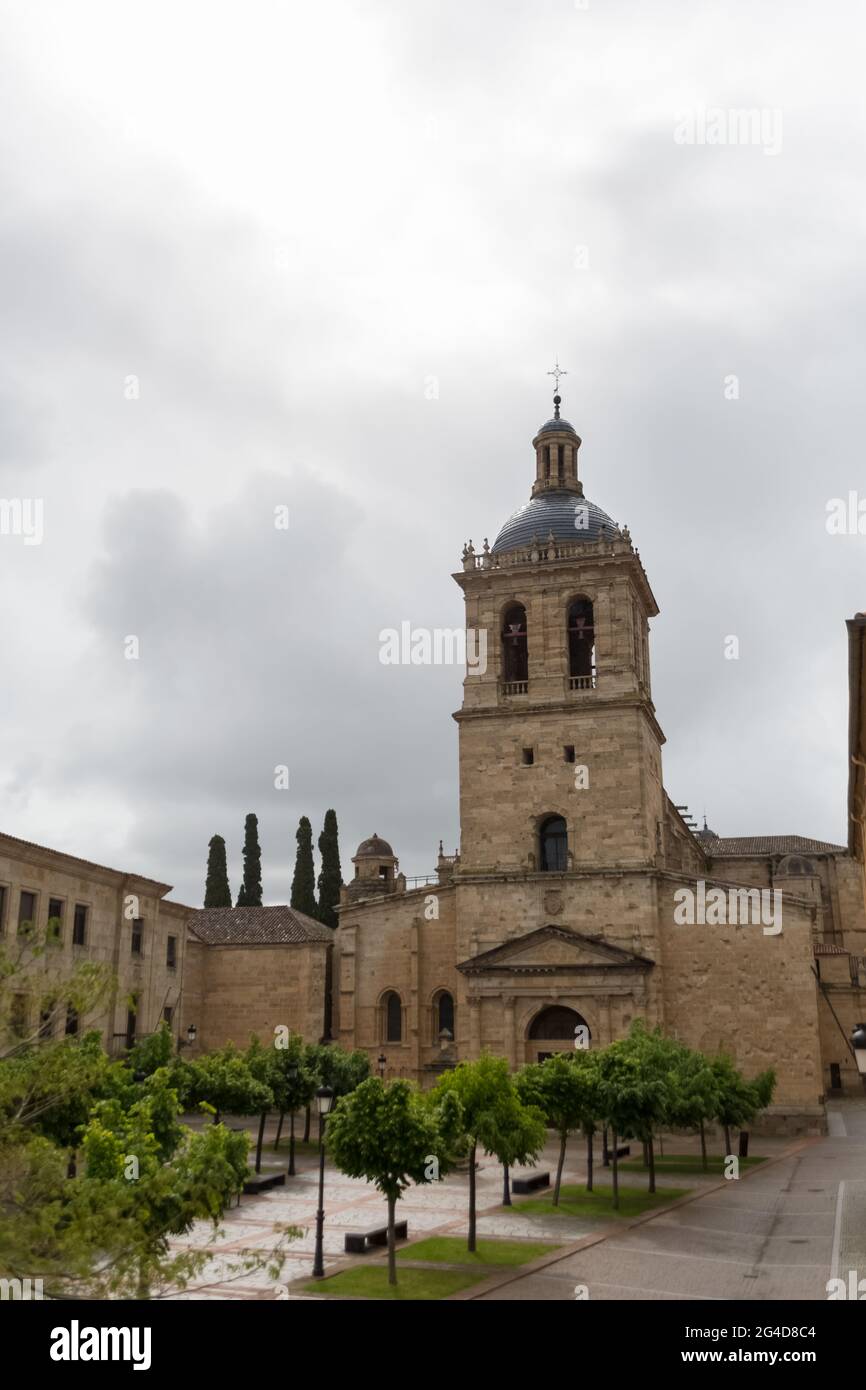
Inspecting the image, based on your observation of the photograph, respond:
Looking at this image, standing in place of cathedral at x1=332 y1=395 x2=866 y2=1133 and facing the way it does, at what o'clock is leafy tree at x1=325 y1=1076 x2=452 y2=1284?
The leafy tree is roughly at 12 o'clock from the cathedral.

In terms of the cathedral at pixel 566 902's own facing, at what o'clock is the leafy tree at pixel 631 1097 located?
The leafy tree is roughly at 12 o'clock from the cathedral.

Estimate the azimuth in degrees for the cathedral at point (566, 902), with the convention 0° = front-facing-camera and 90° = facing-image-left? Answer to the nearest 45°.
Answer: approximately 0°

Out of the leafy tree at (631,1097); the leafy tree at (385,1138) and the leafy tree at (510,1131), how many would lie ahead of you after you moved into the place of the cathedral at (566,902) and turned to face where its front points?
3

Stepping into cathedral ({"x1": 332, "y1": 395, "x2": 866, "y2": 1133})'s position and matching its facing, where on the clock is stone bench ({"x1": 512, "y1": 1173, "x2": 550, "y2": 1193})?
The stone bench is roughly at 12 o'clock from the cathedral.

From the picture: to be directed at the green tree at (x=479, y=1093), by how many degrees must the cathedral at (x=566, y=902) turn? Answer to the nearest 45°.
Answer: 0° — it already faces it
